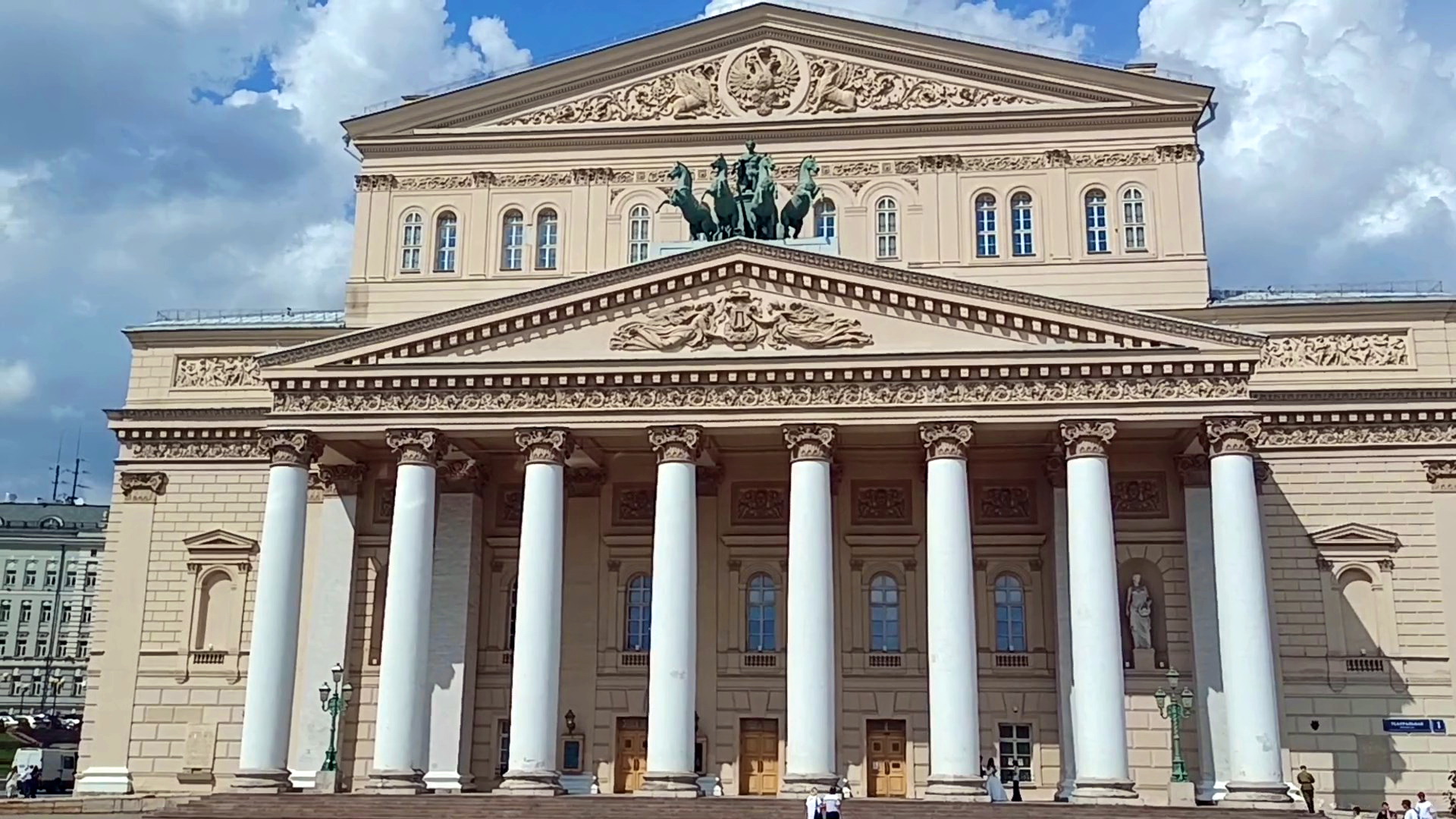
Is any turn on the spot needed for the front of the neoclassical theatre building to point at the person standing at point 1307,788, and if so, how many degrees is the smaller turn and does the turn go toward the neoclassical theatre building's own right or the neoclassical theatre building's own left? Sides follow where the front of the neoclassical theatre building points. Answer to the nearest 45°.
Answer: approximately 90° to the neoclassical theatre building's own left

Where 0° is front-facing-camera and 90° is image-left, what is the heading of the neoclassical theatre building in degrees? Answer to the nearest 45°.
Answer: approximately 0°

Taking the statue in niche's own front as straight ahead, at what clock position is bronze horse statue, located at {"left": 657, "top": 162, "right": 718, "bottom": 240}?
The bronze horse statue is roughly at 2 o'clock from the statue in niche.

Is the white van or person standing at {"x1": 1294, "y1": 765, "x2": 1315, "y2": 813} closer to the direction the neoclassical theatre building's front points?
the person standing
